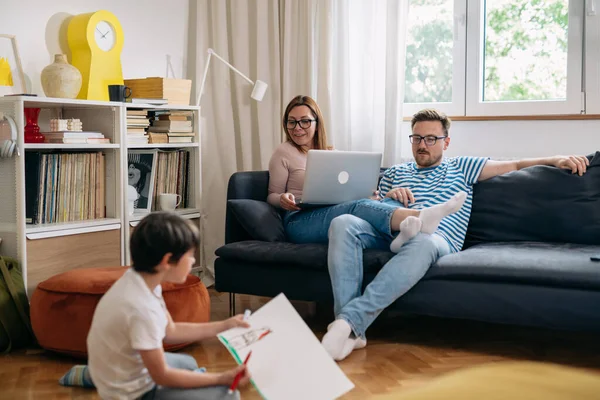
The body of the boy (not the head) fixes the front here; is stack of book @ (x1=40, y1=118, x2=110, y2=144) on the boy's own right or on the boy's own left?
on the boy's own left

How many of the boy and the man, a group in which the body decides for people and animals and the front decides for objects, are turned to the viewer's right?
1

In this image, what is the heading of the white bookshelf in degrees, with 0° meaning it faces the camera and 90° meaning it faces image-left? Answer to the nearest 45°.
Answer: approximately 315°

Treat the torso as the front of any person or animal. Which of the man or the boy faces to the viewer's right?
the boy

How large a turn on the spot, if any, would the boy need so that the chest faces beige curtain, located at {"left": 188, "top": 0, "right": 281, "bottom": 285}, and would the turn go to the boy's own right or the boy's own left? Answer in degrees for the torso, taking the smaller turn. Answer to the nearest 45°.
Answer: approximately 90° to the boy's own left

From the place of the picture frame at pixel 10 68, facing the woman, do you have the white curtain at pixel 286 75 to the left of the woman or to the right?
left

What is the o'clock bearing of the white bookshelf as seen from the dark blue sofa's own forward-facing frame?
The white bookshelf is roughly at 3 o'clock from the dark blue sofa.

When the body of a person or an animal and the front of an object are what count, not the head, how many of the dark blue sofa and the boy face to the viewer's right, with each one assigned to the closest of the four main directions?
1

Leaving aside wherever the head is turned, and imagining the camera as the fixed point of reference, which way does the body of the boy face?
to the viewer's right

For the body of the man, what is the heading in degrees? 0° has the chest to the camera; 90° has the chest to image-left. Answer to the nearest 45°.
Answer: approximately 45°

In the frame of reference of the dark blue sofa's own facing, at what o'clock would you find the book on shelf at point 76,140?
The book on shelf is roughly at 3 o'clock from the dark blue sofa.
